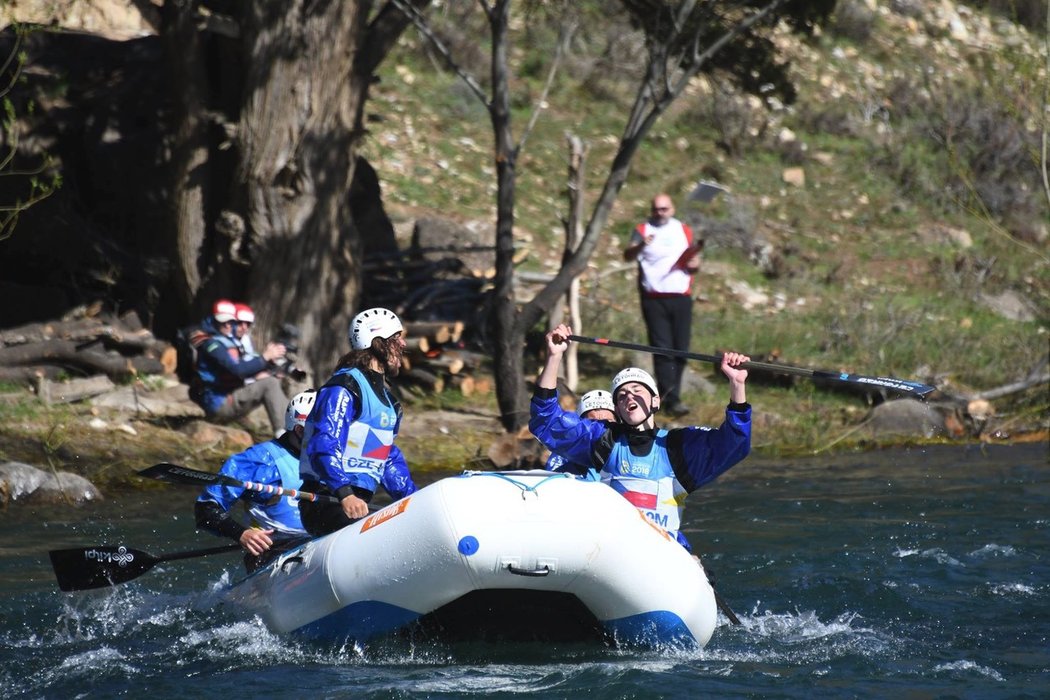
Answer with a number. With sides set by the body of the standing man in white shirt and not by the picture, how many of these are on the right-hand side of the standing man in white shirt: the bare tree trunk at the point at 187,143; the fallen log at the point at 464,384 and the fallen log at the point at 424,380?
3

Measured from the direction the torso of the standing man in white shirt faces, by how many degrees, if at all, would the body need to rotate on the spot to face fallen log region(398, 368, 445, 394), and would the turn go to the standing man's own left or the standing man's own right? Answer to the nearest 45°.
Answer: approximately 90° to the standing man's own right

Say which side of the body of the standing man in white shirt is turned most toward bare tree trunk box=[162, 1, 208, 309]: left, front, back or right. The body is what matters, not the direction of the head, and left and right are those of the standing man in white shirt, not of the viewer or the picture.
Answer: right

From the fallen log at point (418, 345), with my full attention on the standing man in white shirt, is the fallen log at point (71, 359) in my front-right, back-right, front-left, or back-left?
back-right

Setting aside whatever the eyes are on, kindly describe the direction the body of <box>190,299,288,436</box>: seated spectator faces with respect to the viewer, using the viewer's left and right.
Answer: facing to the right of the viewer

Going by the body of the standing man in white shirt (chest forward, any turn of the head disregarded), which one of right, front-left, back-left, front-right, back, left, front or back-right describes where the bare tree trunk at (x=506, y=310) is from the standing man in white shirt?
front-right

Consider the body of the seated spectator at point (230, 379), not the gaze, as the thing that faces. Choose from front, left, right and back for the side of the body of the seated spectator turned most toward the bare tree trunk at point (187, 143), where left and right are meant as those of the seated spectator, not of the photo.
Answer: left

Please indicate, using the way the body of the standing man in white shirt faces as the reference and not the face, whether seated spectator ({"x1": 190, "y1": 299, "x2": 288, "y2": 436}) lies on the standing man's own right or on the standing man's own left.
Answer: on the standing man's own right

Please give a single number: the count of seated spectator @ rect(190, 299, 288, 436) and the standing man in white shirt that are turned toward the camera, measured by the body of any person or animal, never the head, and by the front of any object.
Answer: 1

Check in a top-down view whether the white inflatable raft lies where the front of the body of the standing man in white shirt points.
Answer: yes

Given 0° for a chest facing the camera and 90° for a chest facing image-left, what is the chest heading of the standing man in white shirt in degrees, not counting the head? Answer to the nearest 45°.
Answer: approximately 0°

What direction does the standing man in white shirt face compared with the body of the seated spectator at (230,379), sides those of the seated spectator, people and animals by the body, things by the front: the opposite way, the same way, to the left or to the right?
to the right

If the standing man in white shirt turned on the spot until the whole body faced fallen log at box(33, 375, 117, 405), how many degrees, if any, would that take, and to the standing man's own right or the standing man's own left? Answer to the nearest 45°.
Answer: approximately 45° to the standing man's own right
